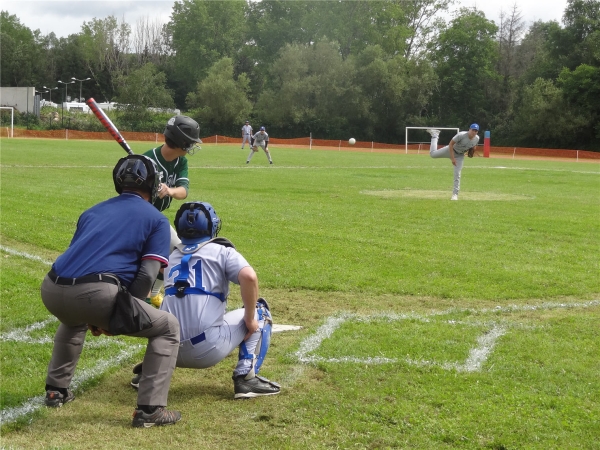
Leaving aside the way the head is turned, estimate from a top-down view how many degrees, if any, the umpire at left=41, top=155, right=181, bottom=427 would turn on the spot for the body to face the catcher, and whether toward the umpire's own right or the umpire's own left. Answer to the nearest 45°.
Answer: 0° — they already face them

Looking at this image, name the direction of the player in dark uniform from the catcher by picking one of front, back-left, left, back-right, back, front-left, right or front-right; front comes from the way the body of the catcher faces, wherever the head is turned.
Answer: front-left

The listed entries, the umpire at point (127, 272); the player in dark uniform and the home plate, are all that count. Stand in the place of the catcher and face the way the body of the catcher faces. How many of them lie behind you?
1

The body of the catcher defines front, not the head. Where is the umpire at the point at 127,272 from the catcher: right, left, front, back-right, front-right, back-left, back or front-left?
back

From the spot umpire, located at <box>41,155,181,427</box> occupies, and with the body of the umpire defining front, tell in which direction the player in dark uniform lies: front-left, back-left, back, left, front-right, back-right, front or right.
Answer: front-left

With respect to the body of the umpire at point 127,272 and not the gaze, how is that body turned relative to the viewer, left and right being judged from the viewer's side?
facing away from the viewer and to the right of the viewer

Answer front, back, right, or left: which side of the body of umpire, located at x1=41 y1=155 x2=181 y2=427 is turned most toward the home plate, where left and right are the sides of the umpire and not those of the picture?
front

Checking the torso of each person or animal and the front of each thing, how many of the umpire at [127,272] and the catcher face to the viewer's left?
0

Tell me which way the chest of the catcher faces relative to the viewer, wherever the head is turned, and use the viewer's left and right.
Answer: facing away from the viewer and to the right of the viewer
